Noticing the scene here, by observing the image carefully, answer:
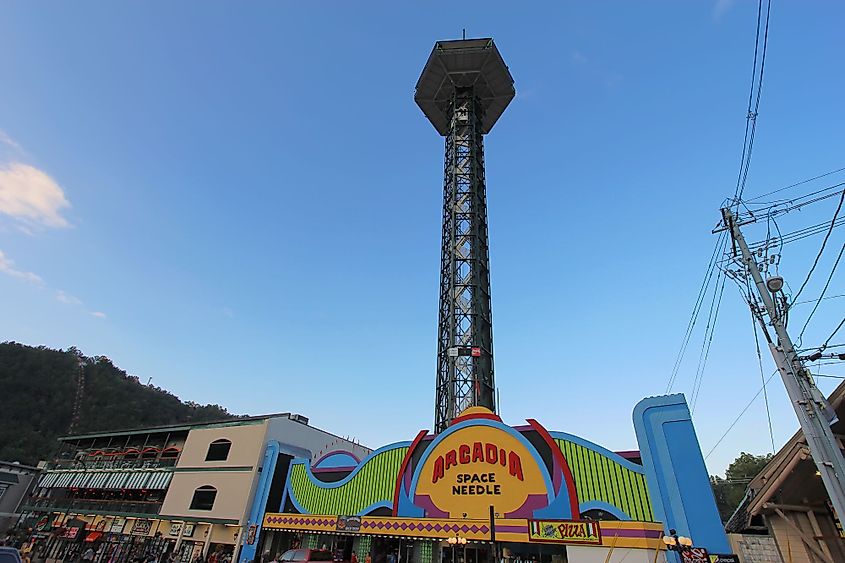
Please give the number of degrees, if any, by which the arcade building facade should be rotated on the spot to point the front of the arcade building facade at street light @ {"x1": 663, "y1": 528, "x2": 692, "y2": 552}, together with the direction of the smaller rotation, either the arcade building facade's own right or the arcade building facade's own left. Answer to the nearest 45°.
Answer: approximately 45° to the arcade building facade's own left

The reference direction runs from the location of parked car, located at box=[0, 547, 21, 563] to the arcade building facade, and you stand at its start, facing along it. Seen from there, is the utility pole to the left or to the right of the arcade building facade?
right

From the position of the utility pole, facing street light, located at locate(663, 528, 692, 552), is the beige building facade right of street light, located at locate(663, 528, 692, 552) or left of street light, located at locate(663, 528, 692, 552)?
left

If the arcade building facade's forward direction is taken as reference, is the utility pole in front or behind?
in front

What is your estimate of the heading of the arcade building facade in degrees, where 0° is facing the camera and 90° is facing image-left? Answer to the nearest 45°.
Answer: approximately 0°

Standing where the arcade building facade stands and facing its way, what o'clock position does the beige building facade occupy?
The beige building facade is roughly at 4 o'clock from the arcade building facade.

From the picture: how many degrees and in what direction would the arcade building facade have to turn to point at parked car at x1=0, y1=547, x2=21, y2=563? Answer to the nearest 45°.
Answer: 0° — it already faces it

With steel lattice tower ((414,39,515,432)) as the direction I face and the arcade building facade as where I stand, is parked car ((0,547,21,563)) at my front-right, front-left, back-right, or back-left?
back-left
